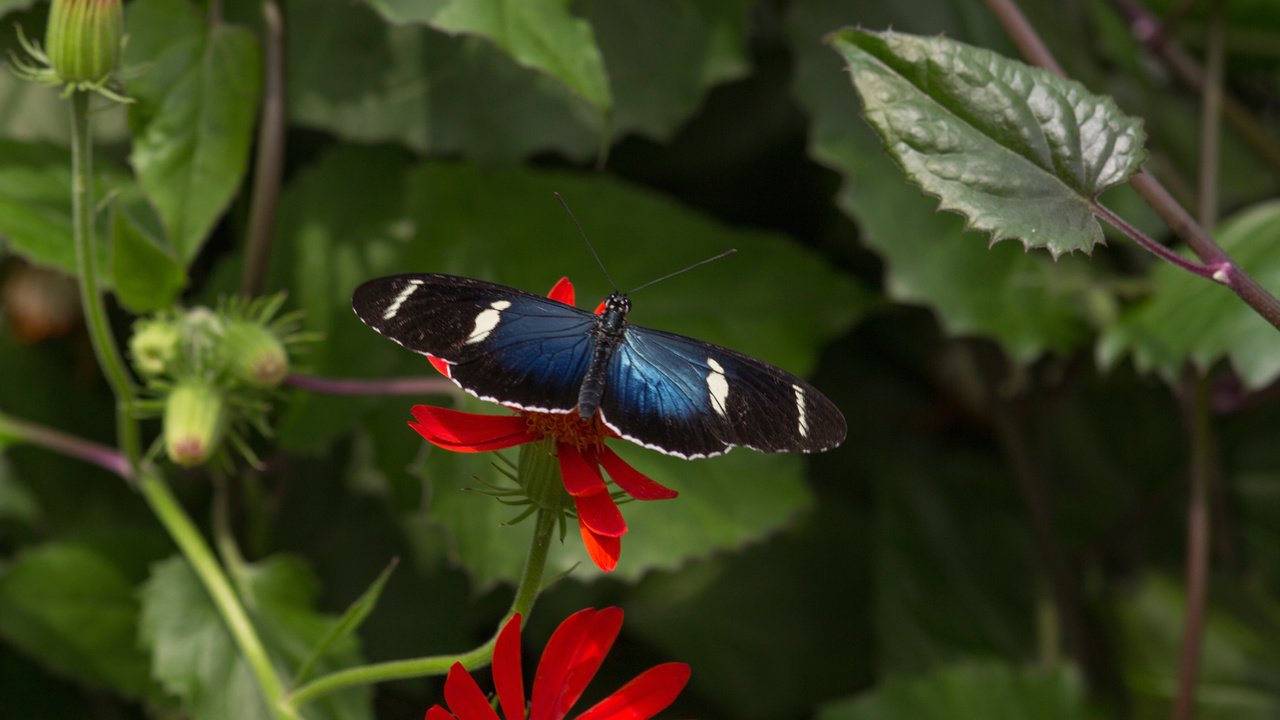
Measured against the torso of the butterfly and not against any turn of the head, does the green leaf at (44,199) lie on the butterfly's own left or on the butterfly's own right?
on the butterfly's own left

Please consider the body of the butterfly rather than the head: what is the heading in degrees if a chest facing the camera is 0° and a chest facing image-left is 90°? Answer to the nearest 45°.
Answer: approximately 180°

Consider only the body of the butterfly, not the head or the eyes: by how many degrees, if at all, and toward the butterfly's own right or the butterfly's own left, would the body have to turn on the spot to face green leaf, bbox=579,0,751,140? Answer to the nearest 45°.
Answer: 0° — it already faces it
